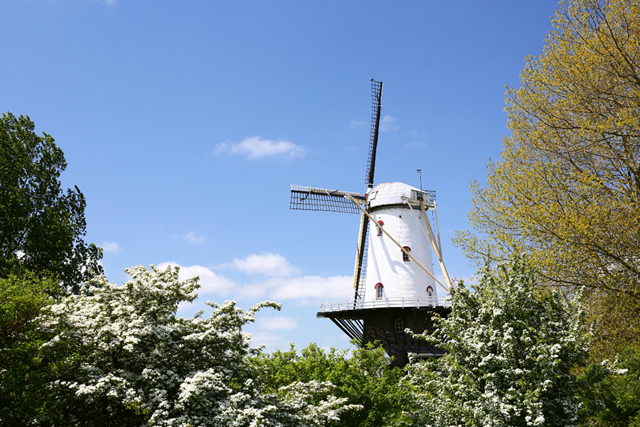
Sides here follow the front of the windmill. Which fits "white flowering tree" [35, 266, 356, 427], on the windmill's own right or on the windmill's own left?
on the windmill's own left

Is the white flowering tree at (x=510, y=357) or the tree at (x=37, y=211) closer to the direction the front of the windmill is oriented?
the tree

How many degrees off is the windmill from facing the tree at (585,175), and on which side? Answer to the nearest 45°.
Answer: approximately 135° to its left

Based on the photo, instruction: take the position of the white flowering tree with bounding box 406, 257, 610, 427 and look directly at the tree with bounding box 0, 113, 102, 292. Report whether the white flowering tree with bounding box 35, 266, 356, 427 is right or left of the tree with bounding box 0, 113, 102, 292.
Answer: left

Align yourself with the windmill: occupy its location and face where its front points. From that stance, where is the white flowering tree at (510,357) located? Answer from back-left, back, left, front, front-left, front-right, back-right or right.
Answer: back-left
